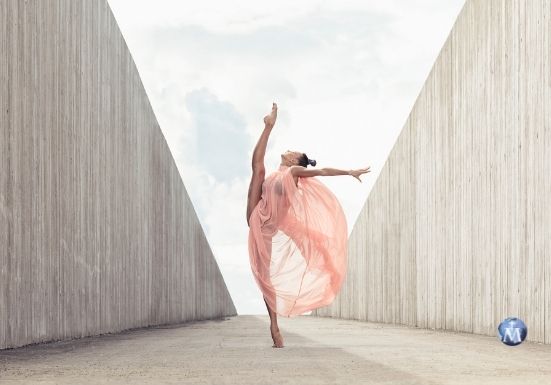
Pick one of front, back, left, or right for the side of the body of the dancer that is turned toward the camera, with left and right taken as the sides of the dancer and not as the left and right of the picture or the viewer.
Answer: left

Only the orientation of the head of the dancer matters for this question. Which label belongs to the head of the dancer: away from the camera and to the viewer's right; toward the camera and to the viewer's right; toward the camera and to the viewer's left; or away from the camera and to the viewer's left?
toward the camera and to the viewer's left
